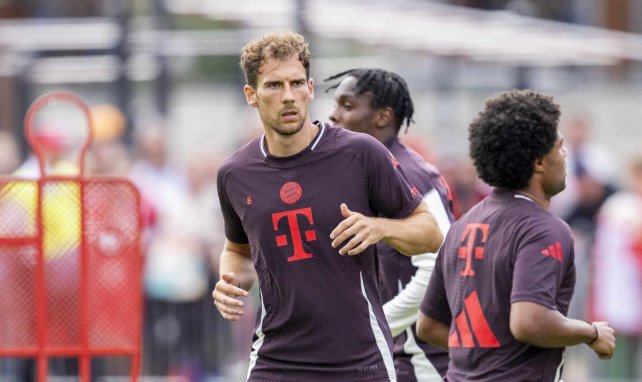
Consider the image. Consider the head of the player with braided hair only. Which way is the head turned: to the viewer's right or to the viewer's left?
to the viewer's left

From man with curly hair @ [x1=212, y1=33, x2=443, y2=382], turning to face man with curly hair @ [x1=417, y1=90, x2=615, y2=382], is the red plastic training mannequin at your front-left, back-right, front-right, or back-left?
back-left

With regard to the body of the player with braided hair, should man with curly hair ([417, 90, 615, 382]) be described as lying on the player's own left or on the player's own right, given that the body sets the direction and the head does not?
on the player's own left

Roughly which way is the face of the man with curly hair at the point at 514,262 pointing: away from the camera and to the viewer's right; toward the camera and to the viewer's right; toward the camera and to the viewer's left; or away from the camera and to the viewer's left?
away from the camera and to the viewer's right

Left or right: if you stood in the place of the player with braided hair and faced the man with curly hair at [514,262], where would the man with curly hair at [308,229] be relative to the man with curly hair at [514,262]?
right

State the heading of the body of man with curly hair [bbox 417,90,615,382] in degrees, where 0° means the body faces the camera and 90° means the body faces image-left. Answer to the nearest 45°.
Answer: approximately 225°

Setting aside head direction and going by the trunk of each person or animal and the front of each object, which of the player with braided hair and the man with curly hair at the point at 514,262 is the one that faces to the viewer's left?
the player with braided hair
